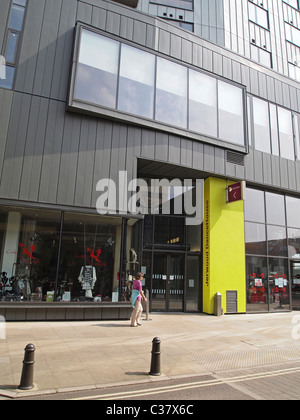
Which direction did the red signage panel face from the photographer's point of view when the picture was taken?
facing the viewer and to the left of the viewer

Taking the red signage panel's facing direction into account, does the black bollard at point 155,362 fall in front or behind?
in front

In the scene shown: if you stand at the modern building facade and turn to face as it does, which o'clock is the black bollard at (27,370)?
The black bollard is roughly at 2 o'clock from the modern building facade.

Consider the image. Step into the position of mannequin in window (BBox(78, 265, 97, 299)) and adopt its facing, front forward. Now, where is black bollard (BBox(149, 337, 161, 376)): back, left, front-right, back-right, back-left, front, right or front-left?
front

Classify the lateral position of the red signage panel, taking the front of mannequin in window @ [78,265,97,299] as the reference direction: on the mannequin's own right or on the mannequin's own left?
on the mannequin's own left

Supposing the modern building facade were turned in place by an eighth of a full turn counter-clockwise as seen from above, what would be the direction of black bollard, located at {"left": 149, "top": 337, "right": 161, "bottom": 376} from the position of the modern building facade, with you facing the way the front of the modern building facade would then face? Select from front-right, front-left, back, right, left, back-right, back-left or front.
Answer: right

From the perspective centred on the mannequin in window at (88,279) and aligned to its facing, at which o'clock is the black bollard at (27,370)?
The black bollard is roughly at 12 o'clock from the mannequin in window.

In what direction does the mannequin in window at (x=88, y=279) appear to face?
toward the camera

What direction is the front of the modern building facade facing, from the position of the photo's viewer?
facing the viewer and to the right of the viewer

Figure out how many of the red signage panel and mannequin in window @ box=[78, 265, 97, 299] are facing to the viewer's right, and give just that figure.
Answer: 0
